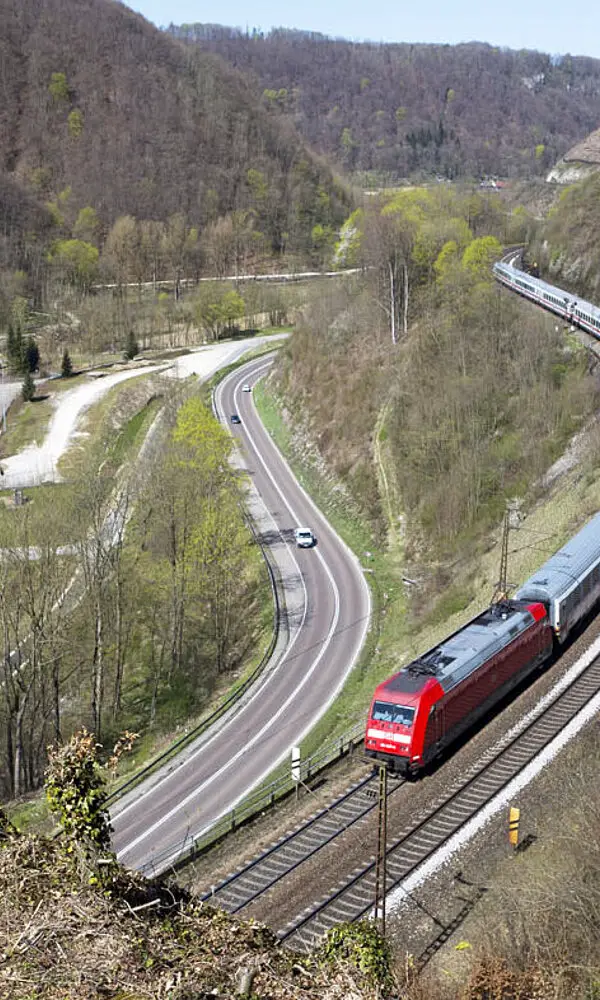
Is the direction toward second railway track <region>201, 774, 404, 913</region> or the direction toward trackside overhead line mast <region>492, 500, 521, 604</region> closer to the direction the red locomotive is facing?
the second railway track

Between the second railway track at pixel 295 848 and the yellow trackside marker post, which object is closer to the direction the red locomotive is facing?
the second railway track

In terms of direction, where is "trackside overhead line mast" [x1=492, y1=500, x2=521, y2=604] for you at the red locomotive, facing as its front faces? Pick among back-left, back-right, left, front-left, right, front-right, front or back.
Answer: back-right

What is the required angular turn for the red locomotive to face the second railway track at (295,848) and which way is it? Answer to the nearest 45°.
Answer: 0° — it already faces it

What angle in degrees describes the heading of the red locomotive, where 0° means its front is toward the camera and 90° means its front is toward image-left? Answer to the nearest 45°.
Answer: approximately 45°

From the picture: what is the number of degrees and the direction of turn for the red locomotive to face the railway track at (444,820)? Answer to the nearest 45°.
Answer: approximately 45° to its left

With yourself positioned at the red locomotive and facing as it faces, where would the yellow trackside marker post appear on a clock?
The yellow trackside marker post is roughly at 10 o'clock from the red locomotive.
